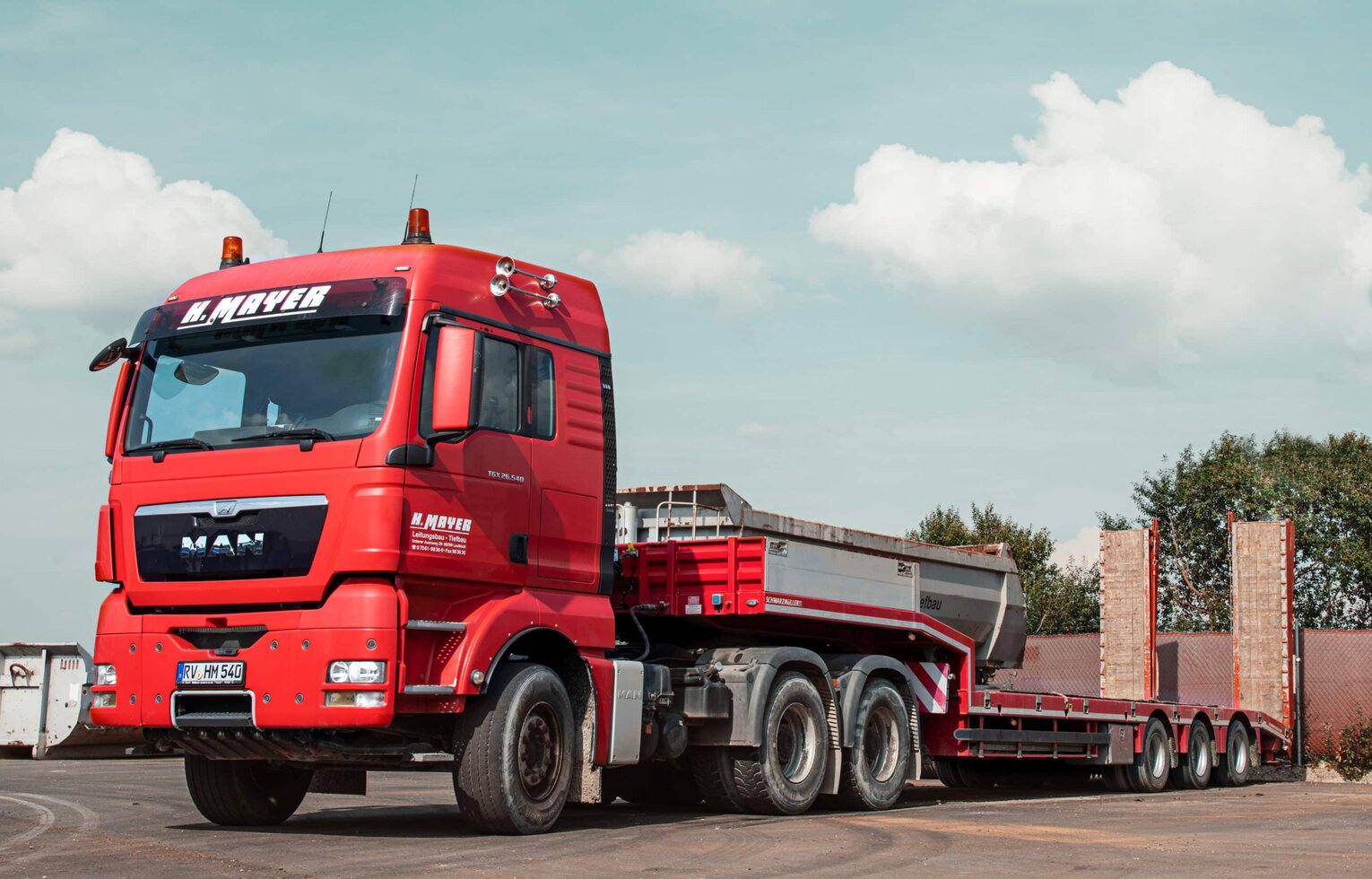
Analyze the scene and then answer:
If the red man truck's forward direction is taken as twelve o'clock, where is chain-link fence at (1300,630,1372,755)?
The chain-link fence is roughly at 6 o'clock from the red man truck.

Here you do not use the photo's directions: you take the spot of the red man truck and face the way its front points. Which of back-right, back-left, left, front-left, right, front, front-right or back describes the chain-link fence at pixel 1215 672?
back

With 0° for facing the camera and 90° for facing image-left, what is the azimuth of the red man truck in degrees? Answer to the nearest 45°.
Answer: approximately 45°

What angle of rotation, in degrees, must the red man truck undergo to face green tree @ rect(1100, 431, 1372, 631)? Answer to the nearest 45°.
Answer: approximately 180°
